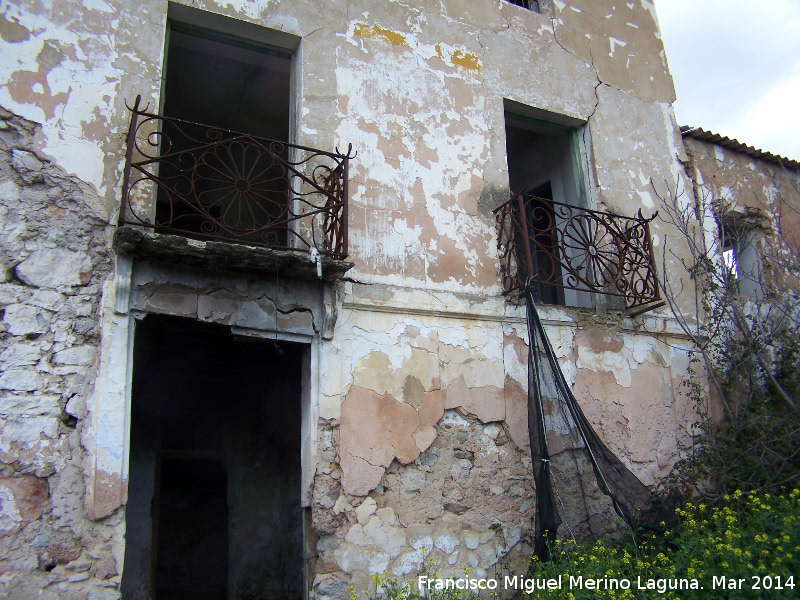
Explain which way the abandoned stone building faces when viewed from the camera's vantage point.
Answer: facing the viewer and to the right of the viewer
